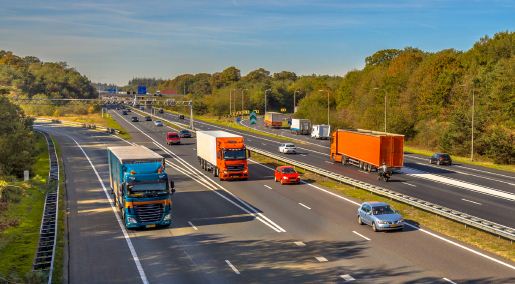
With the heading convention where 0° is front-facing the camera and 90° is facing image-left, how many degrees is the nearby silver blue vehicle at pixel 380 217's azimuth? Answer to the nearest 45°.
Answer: approximately 315°

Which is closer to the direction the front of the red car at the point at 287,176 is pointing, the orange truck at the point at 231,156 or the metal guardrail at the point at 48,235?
the metal guardrail

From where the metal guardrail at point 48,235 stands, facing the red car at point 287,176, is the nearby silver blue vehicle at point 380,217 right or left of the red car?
right

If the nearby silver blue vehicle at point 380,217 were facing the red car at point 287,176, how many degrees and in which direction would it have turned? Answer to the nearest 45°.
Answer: approximately 180°

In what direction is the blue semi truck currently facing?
toward the camera

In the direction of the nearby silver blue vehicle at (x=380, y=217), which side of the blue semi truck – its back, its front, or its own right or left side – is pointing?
left

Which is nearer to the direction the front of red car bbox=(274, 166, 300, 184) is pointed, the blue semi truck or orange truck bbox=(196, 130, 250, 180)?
the blue semi truck

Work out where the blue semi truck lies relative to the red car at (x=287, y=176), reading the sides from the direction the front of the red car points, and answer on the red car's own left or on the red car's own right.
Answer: on the red car's own right

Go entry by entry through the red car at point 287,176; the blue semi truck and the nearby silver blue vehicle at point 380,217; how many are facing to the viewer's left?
0

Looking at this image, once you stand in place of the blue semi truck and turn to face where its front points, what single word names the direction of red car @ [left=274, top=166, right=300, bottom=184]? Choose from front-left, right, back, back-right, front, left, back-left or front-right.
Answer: back-left

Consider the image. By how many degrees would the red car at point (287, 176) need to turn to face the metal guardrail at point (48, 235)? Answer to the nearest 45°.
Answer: approximately 90° to its right

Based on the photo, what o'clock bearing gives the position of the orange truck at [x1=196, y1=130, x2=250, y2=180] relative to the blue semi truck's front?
The orange truck is roughly at 7 o'clock from the blue semi truck.

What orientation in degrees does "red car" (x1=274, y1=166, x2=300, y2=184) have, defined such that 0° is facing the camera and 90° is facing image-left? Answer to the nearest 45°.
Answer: approximately 315°

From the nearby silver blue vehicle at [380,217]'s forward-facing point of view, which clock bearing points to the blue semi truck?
The blue semi truck is roughly at 4 o'clock from the nearby silver blue vehicle.
